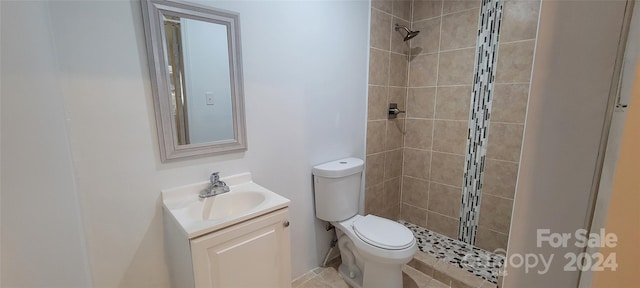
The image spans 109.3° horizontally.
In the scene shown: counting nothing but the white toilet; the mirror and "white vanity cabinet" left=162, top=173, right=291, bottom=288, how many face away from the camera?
0

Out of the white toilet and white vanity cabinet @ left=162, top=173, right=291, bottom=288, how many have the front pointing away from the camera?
0

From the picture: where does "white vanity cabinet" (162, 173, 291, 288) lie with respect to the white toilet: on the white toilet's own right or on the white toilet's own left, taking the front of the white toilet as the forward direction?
on the white toilet's own right

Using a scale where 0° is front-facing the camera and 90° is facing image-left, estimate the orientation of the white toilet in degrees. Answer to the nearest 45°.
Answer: approximately 315°

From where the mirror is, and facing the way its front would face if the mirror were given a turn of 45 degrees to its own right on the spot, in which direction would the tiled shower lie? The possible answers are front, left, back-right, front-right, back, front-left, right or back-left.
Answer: left

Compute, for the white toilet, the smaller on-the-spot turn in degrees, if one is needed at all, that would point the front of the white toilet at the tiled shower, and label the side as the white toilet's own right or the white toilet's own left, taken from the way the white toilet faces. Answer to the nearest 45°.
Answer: approximately 90° to the white toilet's own left

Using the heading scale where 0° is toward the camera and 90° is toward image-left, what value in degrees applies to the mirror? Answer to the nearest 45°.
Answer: approximately 315°

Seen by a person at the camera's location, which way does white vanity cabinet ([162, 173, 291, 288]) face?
facing the viewer and to the right of the viewer

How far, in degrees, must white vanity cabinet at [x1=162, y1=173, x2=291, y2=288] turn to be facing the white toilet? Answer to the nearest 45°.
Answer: approximately 45° to its left

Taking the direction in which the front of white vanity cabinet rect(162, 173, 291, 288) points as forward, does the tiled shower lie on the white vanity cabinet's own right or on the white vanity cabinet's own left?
on the white vanity cabinet's own left

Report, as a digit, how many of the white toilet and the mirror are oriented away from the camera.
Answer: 0
